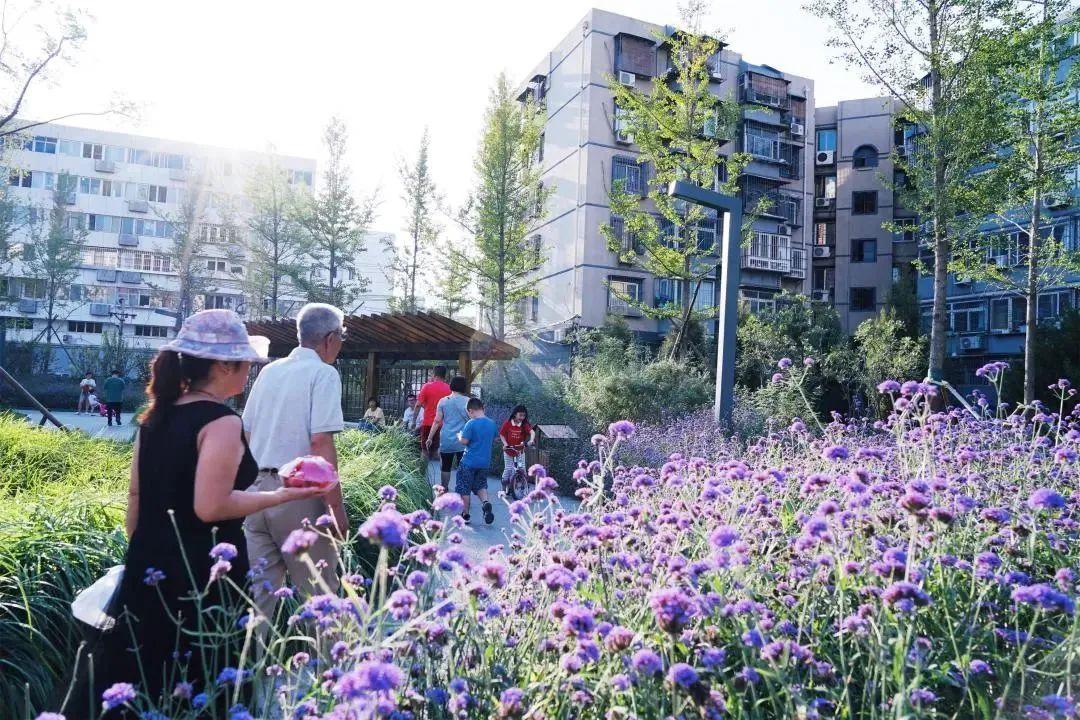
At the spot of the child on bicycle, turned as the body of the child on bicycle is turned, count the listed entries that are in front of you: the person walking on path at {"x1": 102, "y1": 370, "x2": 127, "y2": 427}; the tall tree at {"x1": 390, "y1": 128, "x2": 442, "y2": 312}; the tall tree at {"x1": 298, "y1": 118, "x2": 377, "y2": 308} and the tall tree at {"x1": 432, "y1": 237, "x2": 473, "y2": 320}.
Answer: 0

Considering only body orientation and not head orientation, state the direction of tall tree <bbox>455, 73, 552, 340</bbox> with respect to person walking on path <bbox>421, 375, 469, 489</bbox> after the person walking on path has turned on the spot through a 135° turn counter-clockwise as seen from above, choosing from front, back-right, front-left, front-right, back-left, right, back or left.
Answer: back-right

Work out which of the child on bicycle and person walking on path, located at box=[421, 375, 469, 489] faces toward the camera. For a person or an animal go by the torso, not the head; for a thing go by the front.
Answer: the child on bicycle

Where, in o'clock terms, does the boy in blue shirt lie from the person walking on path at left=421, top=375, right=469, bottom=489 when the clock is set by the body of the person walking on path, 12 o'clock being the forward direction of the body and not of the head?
The boy in blue shirt is roughly at 5 o'clock from the person walking on path.

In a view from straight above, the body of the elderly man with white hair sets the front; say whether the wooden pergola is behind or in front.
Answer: in front

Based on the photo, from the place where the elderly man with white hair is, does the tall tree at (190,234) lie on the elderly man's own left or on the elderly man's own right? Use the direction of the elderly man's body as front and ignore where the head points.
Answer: on the elderly man's own left

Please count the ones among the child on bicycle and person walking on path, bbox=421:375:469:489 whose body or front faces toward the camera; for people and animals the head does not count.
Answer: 1

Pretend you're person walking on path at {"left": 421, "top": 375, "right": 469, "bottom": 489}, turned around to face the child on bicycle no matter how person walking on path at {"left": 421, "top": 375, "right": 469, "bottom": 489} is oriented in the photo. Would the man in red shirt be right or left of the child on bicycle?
left

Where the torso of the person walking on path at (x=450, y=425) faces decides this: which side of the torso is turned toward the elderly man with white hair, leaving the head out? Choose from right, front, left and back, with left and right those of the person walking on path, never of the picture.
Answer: back

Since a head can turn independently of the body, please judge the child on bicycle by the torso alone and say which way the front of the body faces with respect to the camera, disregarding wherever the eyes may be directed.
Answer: toward the camera

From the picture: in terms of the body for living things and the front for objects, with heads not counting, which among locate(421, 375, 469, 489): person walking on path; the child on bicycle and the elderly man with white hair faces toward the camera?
the child on bicycle

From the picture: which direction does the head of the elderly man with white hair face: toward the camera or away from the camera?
away from the camera

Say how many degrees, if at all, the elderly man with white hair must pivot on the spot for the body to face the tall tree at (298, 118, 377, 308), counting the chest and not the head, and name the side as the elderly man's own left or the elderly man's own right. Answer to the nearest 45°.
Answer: approximately 45° to the elderly man's own left

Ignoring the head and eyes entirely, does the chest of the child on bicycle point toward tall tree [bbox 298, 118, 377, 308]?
no

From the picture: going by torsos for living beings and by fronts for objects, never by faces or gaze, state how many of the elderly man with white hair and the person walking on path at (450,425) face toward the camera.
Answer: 0

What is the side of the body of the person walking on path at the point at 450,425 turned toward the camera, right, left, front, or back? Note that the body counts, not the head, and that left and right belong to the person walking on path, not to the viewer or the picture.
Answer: back

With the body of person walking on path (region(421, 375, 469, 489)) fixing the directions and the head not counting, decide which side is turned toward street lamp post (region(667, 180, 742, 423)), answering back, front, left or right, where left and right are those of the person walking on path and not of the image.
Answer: right

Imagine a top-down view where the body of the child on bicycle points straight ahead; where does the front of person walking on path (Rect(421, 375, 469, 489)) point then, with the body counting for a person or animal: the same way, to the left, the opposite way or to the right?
the opposite way
